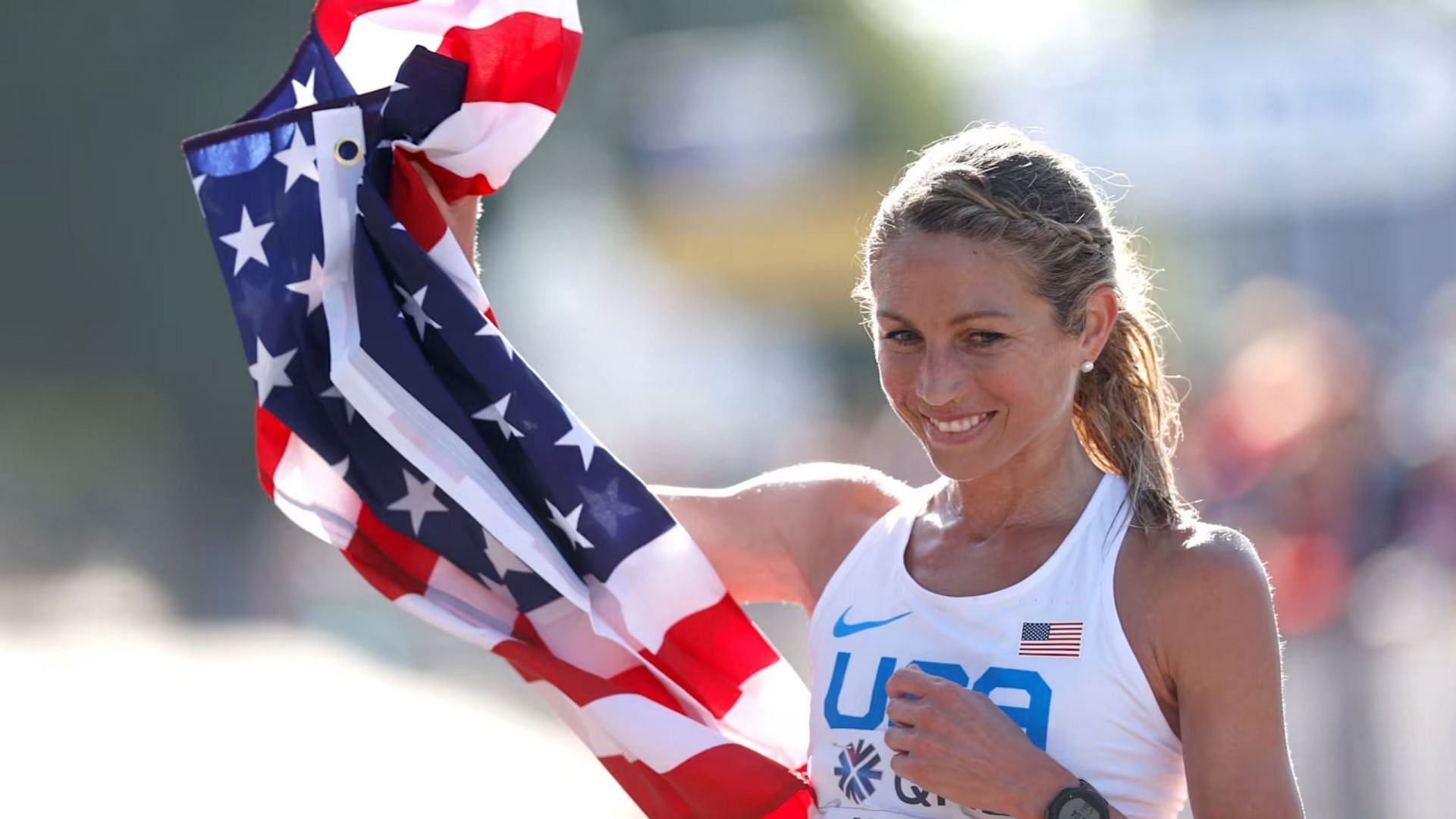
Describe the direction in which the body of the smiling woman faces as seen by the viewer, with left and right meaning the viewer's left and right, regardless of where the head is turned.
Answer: facing the viewer and to the left of the viewer

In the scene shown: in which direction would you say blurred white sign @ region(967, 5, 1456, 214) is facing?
toward the camera

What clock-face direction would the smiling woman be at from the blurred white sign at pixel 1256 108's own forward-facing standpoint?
The smiling woman is roughly at 12 o'clock from the blurred white sign.

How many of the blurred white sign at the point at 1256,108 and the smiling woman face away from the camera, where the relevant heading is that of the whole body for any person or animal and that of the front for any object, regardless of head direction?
0

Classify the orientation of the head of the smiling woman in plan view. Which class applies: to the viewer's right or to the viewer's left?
to the viewer's left

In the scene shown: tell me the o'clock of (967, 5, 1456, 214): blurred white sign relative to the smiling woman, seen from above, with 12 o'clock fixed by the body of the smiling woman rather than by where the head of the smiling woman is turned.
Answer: The blurred white sign is roughly at 5 o'clock from the smiling woman.
